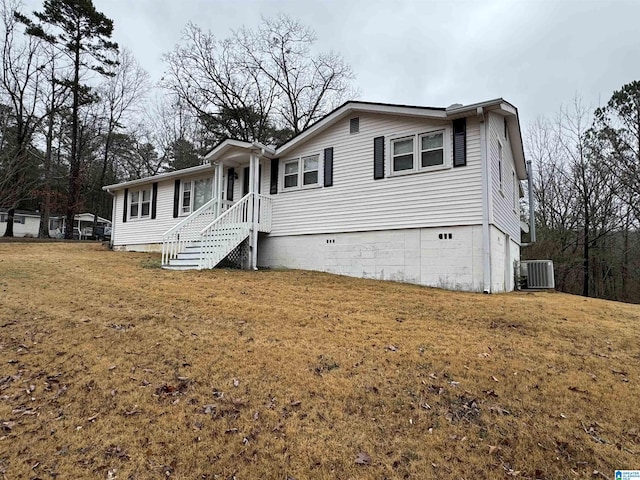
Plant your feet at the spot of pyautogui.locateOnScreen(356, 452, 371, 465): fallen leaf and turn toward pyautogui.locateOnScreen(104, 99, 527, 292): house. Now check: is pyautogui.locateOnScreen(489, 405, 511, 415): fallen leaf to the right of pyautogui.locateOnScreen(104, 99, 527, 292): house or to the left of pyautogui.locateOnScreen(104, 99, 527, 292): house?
right

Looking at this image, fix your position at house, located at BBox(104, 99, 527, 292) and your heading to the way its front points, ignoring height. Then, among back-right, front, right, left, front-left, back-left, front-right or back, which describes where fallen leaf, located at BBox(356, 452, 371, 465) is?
front-left

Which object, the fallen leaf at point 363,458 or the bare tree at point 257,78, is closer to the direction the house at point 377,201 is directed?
the fallen leaf

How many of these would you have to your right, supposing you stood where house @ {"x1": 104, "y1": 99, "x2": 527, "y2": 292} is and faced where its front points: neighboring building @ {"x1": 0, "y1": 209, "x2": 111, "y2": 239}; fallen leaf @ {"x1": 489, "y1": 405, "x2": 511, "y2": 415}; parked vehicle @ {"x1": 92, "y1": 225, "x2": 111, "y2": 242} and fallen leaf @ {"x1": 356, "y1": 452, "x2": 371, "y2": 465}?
2

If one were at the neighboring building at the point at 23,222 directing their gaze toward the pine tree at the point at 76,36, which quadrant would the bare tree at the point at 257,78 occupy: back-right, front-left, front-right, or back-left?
front-left

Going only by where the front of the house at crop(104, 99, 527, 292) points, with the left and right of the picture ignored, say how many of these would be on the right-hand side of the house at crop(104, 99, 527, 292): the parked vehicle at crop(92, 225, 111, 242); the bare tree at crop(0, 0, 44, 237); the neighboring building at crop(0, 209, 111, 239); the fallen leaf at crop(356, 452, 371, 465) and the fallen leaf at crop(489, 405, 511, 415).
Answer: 3

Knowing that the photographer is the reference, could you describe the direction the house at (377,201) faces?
facing the viewer and to the left of the viewer

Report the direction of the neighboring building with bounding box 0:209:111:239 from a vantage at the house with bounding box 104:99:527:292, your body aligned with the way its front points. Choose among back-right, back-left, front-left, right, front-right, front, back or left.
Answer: right

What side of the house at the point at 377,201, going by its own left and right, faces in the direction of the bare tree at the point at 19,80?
right

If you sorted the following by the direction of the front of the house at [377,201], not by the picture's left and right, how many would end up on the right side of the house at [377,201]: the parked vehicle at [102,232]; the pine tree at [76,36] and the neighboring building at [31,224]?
3

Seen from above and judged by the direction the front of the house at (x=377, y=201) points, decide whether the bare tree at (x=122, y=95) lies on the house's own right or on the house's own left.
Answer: on the house's own right

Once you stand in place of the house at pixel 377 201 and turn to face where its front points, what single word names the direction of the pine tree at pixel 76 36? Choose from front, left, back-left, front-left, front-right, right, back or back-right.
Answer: right

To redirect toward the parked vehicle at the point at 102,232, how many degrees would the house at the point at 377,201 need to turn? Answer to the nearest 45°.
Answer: approximately 90° to its right

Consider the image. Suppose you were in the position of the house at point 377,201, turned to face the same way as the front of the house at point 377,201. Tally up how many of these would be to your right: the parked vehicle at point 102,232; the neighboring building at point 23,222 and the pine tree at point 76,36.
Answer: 3

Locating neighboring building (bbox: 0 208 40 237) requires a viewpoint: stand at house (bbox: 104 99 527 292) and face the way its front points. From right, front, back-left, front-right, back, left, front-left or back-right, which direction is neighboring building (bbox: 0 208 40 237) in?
right

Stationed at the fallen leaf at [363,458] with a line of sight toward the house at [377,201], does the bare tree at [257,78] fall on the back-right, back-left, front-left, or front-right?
front-left

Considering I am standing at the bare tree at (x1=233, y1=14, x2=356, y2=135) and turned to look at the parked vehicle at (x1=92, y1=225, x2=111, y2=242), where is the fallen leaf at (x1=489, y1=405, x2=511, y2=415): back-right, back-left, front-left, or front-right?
back-left
